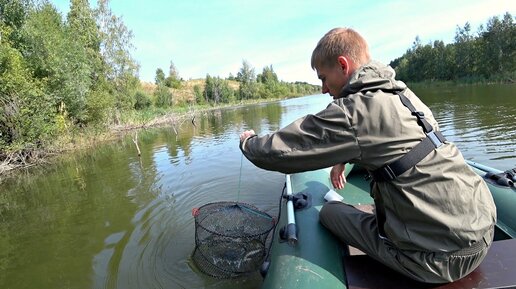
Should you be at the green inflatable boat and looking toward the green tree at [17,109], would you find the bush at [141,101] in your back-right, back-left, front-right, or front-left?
front-right

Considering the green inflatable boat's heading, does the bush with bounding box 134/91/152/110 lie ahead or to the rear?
ahead

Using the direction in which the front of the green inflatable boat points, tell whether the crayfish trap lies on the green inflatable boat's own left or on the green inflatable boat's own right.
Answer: on the green inflatable boat's own left

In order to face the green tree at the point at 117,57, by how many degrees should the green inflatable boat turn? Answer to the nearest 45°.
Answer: approximately 45° to its left

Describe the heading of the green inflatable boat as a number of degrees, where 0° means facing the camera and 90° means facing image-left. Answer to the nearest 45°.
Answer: approximately 180°
